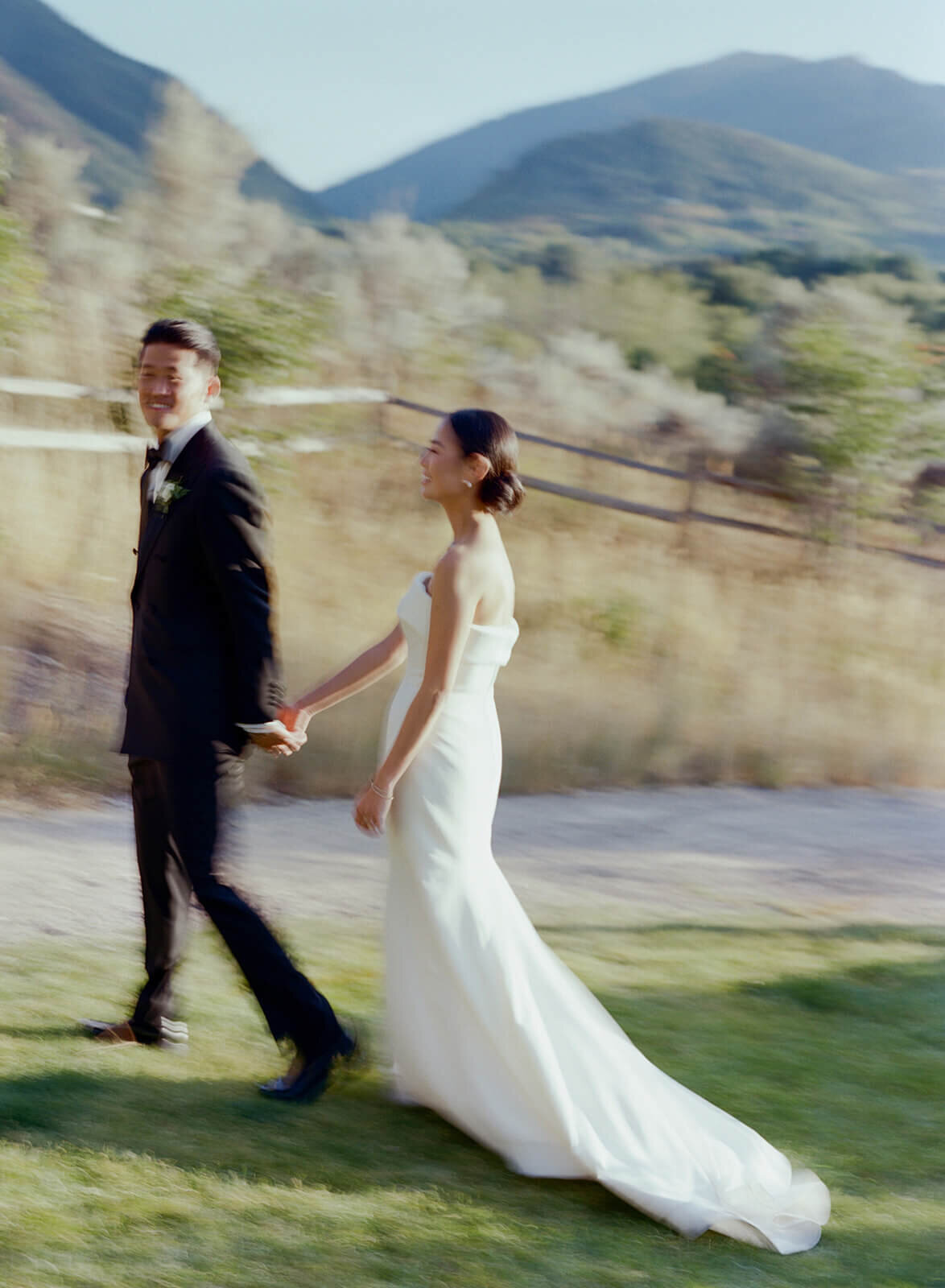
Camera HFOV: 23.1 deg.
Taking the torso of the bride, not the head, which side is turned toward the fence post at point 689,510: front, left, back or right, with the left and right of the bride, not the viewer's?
right

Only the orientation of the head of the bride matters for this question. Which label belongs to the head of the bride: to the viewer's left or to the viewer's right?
to the viewer's left

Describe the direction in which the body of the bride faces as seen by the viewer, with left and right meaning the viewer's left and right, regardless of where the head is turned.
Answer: facing to the left of the viewer
